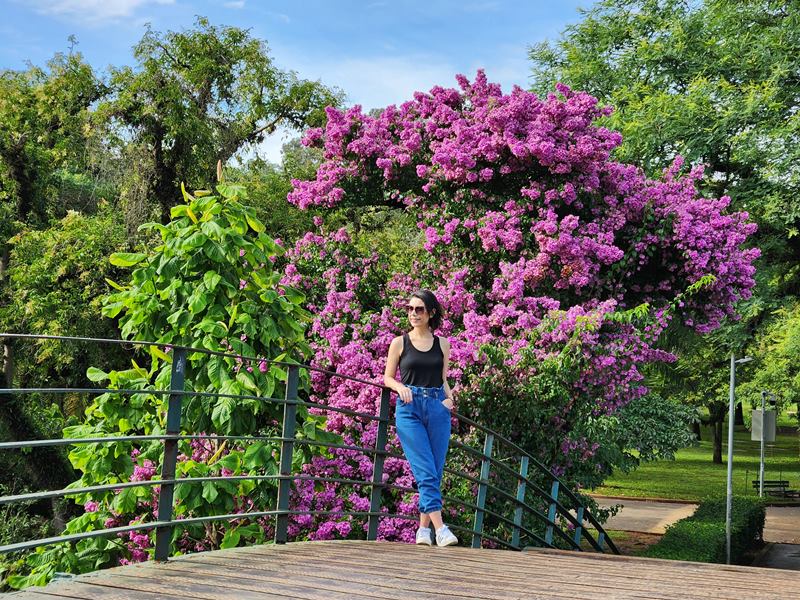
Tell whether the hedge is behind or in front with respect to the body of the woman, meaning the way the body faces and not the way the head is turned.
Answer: behind

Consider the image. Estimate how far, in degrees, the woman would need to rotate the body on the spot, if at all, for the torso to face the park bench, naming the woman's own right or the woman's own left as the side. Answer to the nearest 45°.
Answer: approximately 135° to the woman's own left

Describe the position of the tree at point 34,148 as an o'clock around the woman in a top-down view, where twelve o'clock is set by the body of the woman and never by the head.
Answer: The tree is roughly at 5 o'clock from the woman.

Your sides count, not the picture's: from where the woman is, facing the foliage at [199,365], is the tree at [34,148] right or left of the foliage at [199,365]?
right

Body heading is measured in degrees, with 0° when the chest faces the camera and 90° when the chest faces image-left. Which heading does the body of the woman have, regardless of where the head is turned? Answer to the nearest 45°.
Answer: approximately 0°

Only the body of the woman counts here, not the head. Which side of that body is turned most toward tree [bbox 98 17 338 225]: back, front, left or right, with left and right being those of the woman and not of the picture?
back

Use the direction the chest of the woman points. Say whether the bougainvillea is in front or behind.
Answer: behind

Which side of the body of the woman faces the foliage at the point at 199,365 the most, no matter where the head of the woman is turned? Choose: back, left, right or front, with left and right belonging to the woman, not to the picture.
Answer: right

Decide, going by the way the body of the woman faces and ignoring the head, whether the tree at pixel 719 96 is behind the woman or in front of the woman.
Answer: behind
